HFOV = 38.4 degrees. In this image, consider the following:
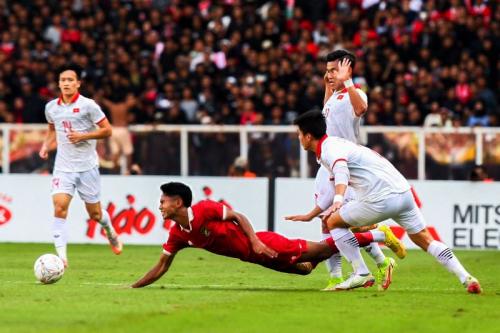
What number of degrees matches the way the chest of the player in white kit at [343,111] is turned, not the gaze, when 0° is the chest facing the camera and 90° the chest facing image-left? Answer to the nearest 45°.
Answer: approximately 45°

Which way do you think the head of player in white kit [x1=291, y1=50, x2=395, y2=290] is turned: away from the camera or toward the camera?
toward the camera

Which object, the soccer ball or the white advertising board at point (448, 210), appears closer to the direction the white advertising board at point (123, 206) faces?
the soccer ball

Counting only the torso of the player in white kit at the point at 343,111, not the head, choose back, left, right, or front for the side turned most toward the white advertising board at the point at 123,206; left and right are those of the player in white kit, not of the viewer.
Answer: right

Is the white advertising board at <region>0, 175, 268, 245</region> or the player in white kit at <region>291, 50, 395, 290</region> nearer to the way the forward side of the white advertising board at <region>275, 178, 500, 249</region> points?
the player in white kit

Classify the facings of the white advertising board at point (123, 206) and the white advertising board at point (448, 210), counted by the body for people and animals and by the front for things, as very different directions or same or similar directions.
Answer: same or similar directions

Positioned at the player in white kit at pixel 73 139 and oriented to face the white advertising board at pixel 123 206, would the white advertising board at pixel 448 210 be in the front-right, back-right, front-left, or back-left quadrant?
front-right

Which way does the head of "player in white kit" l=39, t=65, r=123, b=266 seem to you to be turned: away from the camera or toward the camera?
toward the camera

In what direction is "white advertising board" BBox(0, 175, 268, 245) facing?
toward the camera

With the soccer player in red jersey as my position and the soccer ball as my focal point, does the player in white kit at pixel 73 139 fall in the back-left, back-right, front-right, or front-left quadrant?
front-right

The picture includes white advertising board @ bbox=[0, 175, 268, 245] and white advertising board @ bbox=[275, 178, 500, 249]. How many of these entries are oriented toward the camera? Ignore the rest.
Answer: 2

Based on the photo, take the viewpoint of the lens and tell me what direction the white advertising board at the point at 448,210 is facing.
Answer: facing the viewer

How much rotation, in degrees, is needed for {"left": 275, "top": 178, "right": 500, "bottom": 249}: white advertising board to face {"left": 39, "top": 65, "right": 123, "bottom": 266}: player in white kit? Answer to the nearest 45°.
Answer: approximately 45° to its right

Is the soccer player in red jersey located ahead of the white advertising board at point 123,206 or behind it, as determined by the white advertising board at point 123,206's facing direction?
ahead

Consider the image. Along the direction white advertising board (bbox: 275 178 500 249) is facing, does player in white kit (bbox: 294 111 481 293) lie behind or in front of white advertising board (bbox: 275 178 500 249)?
in front
